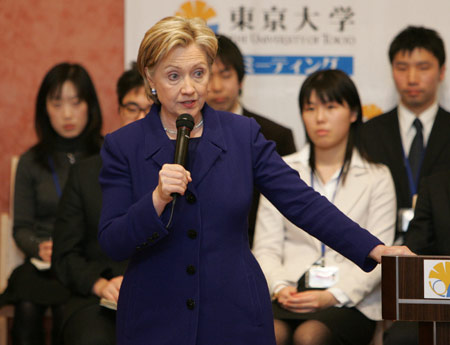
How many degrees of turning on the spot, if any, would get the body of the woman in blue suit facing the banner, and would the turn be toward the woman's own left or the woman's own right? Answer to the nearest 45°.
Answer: approximately 180°

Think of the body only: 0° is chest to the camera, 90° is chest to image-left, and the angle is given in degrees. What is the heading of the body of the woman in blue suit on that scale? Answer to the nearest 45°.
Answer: approximately 0°

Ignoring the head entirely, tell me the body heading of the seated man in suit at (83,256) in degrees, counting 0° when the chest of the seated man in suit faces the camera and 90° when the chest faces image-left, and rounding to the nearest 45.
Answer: approximately 315°

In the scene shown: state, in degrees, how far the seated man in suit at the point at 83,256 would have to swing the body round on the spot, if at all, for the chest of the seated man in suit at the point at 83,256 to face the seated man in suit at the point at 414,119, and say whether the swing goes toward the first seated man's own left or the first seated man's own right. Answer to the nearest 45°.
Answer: approximately 45° to the first seated man's own left
